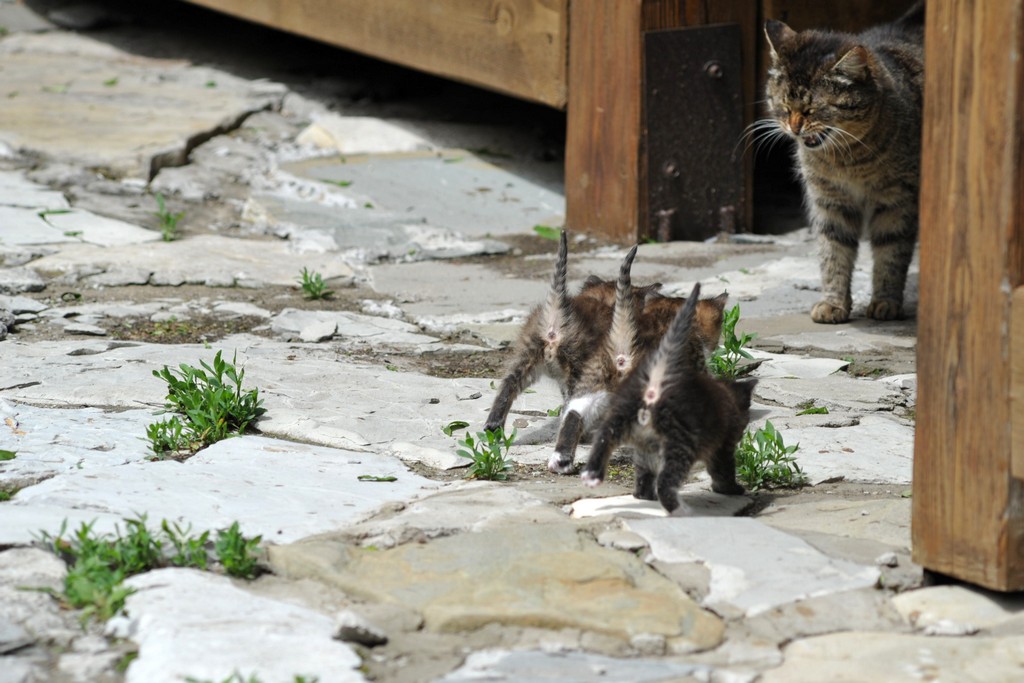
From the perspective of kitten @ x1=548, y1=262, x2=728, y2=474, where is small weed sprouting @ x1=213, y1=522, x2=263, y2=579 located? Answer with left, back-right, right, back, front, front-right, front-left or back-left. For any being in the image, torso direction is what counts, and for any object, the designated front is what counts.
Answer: back

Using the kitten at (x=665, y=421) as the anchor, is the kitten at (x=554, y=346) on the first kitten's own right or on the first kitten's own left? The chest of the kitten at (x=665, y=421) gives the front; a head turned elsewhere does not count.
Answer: on the first kitten's own left

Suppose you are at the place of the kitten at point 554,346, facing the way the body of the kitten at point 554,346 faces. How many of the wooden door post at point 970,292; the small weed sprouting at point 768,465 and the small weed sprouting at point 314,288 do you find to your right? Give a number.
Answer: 2

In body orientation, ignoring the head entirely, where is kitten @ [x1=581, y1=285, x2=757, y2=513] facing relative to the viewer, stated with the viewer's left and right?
facing away from the viewer and to the right of the viewer

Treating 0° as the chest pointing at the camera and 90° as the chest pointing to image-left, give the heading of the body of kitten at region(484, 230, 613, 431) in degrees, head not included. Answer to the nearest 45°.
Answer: approximately 225°

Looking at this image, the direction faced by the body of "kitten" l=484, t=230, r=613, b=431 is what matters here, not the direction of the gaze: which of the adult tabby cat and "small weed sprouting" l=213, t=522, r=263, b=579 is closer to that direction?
the adult tabby cat

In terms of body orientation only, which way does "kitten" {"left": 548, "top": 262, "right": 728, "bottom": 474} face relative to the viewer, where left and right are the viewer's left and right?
facing away from the viewer and to the right of the viewer

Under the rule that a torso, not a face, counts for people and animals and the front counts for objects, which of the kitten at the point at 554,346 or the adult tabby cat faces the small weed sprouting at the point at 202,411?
the adult tabby cat

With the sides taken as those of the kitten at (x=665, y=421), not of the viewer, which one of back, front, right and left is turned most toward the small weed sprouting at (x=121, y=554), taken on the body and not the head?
back

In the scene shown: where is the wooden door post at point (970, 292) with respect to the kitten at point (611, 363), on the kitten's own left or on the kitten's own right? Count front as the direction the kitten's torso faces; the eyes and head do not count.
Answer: on the kitten's own right

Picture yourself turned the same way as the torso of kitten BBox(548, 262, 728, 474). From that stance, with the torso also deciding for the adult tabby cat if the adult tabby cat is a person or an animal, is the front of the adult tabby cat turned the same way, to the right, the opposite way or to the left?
the opposite way
